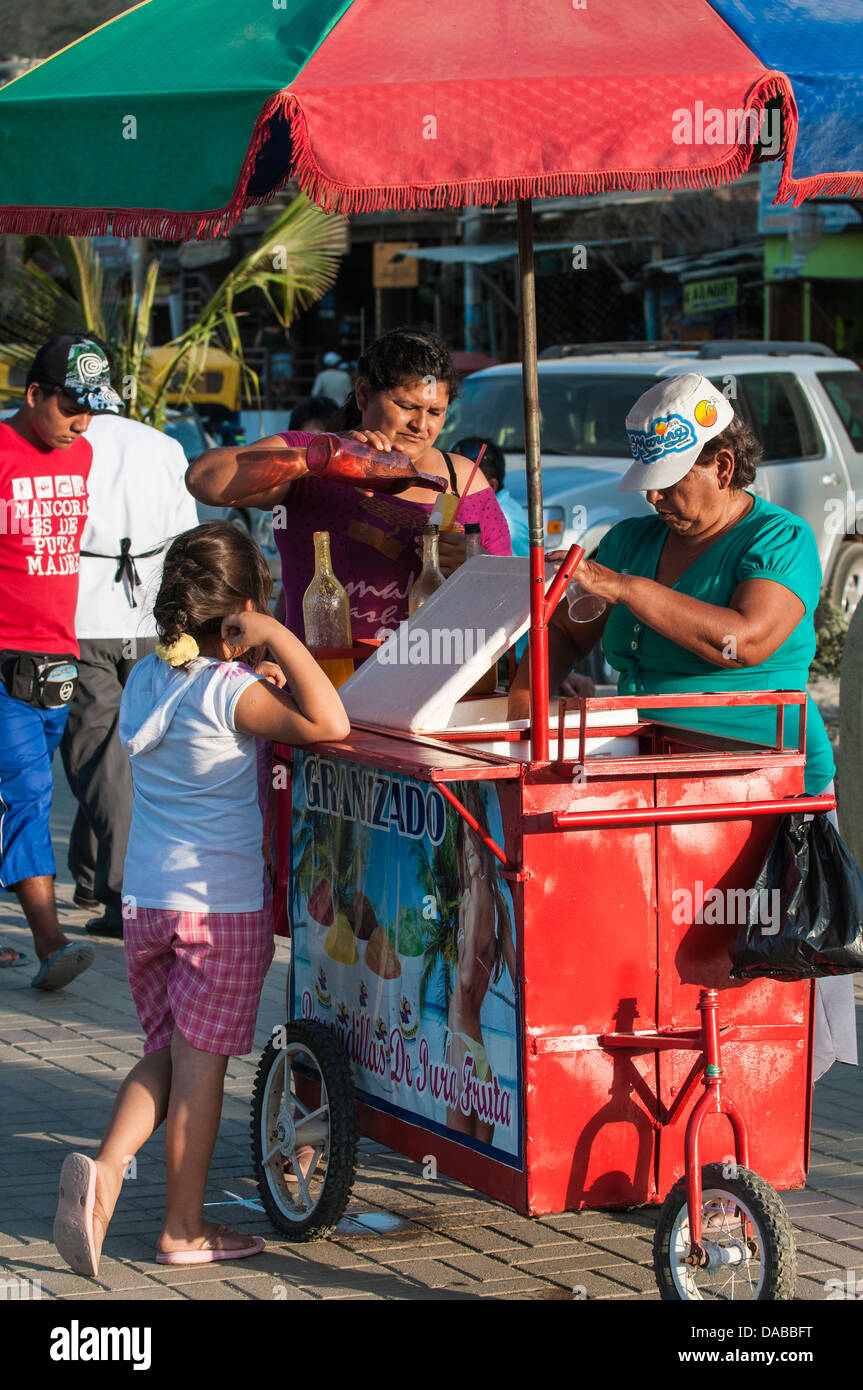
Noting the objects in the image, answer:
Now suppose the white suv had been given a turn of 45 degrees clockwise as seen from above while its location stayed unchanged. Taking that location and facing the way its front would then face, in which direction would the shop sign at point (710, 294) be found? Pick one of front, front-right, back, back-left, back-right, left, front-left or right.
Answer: right

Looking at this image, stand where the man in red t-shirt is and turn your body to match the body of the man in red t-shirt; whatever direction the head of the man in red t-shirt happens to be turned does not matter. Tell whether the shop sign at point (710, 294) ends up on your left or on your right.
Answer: on your left

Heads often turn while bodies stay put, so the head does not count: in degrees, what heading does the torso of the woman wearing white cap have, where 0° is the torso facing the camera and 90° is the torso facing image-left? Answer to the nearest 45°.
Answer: approximately 45°

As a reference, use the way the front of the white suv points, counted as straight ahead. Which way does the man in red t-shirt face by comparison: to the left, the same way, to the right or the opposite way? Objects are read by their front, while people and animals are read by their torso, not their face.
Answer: to the left

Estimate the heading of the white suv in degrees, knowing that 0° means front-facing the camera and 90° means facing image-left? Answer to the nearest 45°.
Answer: approximately 45°

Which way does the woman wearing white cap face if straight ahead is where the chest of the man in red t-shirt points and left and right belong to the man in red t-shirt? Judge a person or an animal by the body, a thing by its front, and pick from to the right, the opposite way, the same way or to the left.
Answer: to the right
